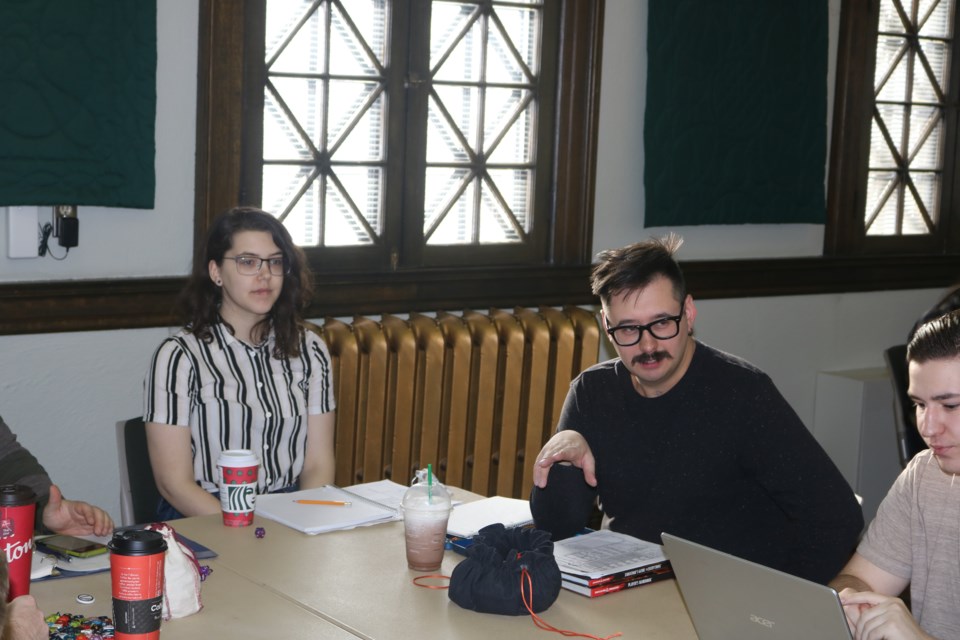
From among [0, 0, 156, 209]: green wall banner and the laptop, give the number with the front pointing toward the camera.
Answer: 1

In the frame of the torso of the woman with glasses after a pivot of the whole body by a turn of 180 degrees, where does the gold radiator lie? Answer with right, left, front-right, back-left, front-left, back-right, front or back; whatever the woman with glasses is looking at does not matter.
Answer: right

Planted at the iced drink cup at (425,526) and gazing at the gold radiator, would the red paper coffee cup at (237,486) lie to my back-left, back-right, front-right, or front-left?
front-left

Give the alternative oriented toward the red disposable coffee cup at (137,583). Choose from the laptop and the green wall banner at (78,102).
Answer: the green wall banner

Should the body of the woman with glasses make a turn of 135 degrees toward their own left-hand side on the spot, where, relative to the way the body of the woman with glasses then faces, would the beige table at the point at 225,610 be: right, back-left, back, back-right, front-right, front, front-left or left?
back

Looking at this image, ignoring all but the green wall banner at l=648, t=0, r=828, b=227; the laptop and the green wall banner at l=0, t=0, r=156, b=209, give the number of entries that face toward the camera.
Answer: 2

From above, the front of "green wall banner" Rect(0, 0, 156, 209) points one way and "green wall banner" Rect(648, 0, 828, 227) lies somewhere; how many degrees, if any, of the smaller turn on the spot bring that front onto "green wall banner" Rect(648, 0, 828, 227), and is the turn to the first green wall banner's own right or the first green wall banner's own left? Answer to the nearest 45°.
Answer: approximately 90° to the first green wall banner's own left

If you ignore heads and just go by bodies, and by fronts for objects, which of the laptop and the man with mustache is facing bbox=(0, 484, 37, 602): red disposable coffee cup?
the man with mustache

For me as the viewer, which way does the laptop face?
facing away from the viewer and to the right of the viewer

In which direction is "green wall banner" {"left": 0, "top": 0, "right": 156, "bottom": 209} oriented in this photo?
toward the camera

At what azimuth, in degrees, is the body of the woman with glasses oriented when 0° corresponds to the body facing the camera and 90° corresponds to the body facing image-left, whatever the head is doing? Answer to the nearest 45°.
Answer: approximately 315°

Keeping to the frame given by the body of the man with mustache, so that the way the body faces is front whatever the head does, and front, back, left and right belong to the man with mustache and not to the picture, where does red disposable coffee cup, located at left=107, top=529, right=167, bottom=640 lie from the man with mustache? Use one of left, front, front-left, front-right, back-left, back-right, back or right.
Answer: front

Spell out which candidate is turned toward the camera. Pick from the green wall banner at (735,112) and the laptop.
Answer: the green wall banner

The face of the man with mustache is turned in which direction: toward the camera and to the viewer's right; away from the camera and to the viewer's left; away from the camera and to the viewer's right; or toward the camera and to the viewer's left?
toward the camera and to the viewer's left

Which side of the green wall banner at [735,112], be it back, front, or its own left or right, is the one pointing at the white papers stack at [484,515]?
front
